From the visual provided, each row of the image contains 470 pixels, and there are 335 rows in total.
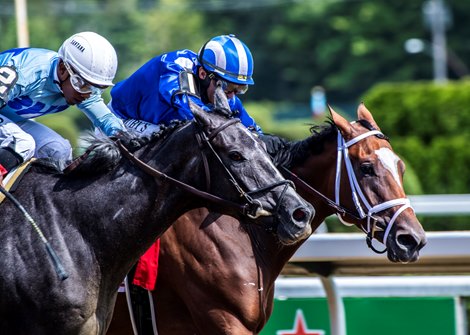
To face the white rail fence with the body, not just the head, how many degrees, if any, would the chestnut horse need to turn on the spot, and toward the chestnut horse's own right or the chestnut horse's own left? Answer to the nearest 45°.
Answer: approximately 90° to the chestnut horse's own left

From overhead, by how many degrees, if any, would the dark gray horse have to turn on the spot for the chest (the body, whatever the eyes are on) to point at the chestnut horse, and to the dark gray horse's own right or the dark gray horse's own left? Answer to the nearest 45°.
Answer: approximately 45° to the dark gray horse's own left

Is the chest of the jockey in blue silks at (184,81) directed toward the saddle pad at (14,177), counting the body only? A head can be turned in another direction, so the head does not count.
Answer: no

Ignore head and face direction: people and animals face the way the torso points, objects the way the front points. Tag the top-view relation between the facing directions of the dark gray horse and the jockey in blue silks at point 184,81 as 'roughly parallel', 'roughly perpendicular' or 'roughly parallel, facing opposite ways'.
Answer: roughly parallel

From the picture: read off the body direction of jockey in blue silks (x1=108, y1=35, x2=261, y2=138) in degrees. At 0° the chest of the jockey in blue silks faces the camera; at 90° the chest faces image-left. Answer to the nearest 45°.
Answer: approximately 270°

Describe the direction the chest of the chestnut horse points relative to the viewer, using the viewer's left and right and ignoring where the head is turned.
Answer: facing the viewer and to the right of the viewer

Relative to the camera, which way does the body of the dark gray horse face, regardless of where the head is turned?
to the viewer's right

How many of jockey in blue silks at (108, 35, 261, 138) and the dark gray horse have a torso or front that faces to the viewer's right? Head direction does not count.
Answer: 2

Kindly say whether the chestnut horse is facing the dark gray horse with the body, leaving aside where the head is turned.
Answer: no
